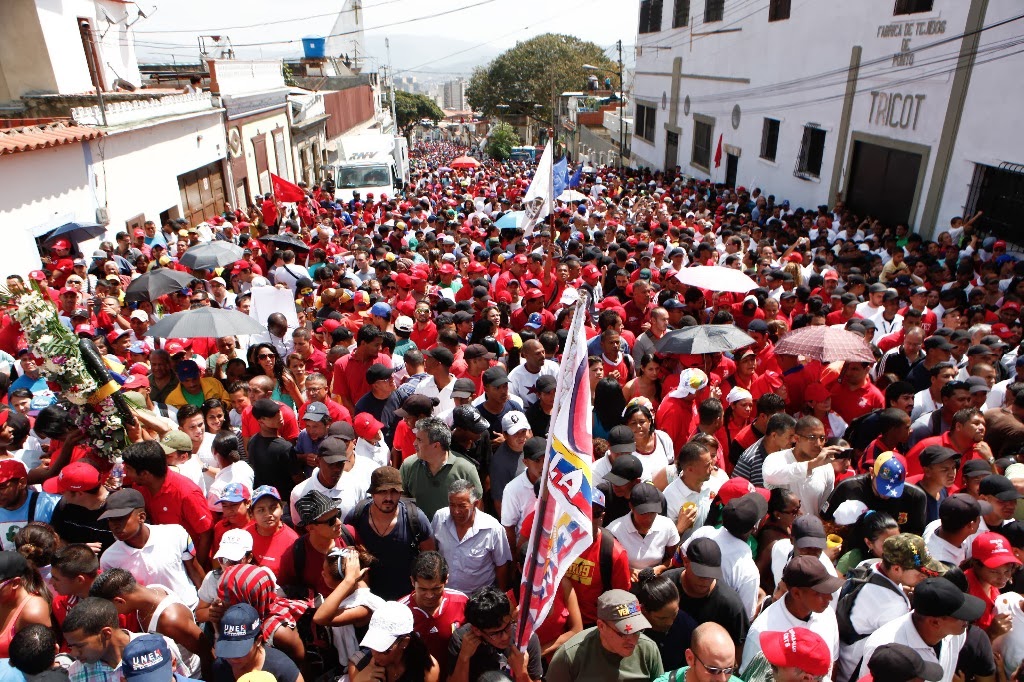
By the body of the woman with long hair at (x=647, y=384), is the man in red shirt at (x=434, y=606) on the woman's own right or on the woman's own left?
on the woman's own right

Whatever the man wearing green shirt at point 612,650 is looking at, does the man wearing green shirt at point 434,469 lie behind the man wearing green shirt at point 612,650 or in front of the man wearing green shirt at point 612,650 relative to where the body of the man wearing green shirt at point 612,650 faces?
behind

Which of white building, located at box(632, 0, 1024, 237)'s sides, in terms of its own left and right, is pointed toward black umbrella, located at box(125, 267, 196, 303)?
front

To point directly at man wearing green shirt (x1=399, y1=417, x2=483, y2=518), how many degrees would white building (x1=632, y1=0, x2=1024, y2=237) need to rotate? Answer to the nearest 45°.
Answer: approximately 45° to its left

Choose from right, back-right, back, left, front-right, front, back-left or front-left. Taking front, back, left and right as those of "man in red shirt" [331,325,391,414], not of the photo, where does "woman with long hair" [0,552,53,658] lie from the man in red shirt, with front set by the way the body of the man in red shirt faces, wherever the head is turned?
right

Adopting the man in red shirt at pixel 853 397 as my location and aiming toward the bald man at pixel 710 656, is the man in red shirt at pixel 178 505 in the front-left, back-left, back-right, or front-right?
front-right

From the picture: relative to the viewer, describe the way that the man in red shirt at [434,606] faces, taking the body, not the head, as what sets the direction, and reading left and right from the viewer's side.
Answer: facing the viewer

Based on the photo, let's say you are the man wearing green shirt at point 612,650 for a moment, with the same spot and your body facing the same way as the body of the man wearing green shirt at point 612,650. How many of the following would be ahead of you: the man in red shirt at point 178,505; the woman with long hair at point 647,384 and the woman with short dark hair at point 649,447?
0

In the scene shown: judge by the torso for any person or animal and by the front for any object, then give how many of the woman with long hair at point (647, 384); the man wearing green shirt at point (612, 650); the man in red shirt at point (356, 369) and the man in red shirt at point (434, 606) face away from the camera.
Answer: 0

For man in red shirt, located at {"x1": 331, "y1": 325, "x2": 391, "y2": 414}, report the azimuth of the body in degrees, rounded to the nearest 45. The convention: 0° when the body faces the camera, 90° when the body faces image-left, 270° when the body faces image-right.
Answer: approximately 315°

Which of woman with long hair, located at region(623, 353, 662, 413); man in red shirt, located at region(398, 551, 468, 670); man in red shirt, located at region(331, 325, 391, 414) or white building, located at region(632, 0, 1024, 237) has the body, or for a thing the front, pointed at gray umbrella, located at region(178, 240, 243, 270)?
the white building

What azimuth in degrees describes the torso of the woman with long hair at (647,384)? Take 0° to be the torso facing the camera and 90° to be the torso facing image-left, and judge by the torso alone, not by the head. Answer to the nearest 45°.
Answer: approximately 315°

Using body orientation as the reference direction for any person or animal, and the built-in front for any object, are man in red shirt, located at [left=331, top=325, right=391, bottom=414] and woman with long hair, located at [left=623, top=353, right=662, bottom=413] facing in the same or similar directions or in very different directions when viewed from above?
same or similar directions

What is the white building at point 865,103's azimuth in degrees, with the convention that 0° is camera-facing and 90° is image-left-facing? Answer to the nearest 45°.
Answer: approximately 45°

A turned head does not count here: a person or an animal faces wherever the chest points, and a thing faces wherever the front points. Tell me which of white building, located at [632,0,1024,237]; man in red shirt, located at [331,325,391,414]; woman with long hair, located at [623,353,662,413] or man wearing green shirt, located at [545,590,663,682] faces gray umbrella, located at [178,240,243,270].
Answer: the white building

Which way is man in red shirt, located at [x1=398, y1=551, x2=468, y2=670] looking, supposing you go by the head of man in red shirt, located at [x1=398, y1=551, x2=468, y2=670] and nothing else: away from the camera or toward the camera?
toward the camera

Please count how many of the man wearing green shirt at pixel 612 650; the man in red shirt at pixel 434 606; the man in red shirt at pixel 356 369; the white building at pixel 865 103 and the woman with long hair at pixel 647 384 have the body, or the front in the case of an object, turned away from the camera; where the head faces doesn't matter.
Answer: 0

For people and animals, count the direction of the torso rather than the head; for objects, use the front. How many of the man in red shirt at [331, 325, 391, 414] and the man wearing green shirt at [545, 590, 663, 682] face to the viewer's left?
0

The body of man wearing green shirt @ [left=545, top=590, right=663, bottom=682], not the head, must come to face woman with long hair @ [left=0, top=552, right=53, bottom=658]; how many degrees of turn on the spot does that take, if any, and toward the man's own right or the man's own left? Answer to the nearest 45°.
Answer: approximately 135° to the man's own right

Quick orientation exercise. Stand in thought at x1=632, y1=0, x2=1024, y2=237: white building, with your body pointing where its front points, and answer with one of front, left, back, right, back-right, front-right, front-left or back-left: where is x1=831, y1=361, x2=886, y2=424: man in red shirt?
front-left
